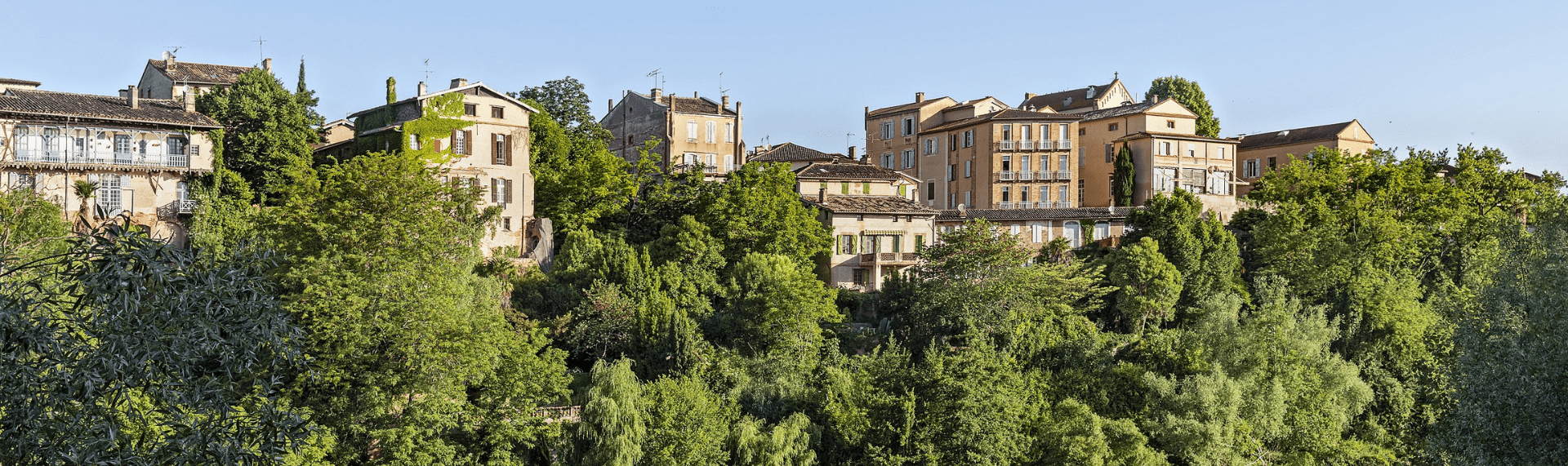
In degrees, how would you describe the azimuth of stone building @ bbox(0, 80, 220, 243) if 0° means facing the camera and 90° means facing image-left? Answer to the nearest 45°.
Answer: approximately 0°

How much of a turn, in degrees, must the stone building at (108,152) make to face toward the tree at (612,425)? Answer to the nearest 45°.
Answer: approximately 45° to its left

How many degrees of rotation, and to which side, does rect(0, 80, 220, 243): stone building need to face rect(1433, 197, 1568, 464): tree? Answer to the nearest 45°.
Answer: approximately 45° to its left

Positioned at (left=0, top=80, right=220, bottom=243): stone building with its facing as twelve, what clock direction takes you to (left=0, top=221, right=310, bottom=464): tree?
The tree is roughly at 12 o'clock from the stone building.

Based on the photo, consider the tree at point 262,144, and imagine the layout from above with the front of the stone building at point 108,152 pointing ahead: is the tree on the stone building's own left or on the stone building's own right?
on the stone building's own left

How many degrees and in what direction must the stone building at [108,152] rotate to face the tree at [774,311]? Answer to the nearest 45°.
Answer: approximately 45° to its left
